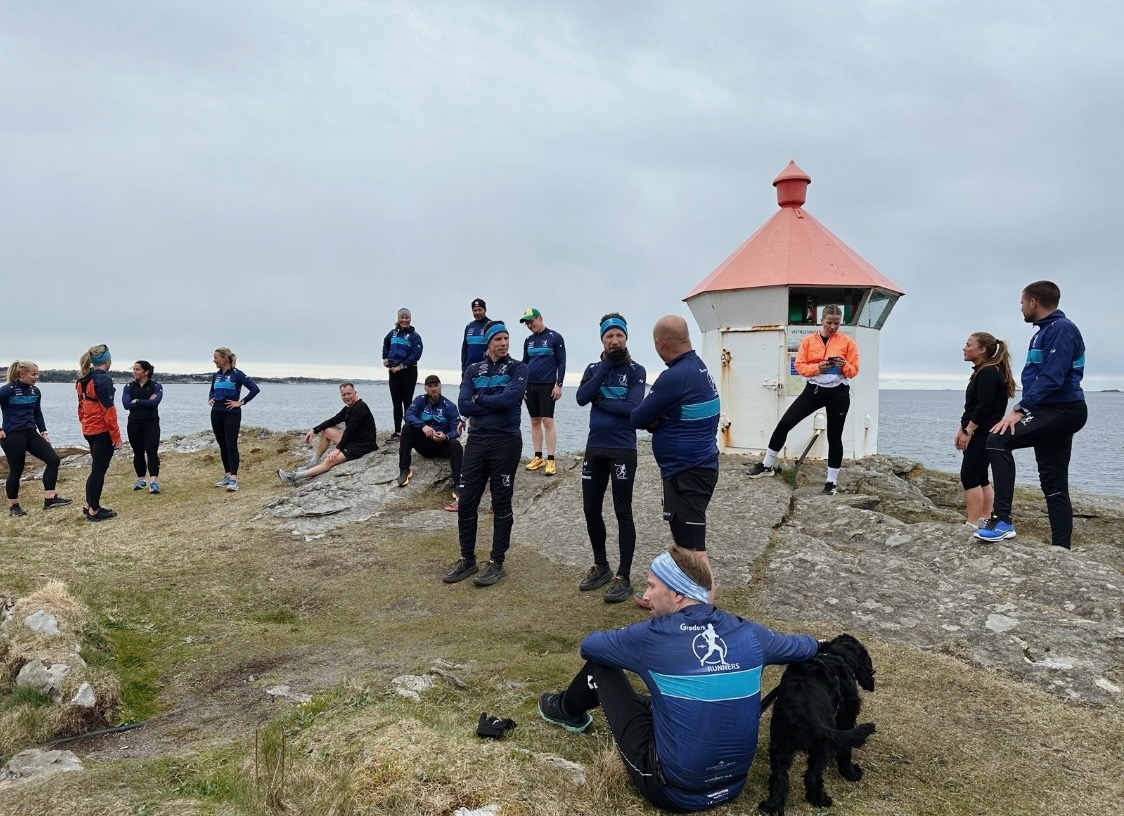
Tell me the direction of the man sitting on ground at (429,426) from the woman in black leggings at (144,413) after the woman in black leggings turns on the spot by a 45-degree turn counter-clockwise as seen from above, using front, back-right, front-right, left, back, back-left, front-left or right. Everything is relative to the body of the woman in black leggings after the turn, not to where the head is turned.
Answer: front

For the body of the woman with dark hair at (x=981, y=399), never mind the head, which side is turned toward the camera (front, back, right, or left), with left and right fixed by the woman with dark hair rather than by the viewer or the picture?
left

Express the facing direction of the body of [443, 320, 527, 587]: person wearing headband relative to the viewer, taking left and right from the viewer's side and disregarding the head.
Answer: facing the viewer

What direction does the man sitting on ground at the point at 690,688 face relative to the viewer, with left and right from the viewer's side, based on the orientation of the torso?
facing away from the viewer and to the left of the viewer

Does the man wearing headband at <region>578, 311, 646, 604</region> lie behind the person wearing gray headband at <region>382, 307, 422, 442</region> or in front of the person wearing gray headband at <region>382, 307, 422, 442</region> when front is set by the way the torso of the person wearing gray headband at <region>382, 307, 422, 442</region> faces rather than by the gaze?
in front

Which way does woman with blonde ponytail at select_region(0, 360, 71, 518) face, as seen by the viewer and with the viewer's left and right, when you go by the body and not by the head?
facing the viewer and to the right of the viewer

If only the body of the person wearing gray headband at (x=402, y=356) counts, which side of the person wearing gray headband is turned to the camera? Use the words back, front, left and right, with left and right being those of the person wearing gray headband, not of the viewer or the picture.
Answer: front

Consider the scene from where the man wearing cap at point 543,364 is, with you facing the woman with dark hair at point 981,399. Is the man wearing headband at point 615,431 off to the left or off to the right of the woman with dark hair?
right

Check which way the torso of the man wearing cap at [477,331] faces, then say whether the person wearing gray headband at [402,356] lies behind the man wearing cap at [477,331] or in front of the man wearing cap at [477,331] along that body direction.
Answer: behind

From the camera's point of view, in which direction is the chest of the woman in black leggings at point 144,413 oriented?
toward the camera

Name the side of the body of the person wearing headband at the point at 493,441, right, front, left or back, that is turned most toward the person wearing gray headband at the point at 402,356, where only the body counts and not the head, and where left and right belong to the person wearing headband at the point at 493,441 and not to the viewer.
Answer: back

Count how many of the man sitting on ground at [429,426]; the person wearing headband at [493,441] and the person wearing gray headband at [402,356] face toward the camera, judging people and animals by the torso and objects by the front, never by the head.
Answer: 3

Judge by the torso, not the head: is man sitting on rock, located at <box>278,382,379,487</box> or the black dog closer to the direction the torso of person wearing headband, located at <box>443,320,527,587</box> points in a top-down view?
the black dog

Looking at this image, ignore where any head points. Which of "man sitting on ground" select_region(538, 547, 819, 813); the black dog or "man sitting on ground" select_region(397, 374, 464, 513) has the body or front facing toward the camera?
"man sitting on ground" select_region(397, 374, 464, 513)

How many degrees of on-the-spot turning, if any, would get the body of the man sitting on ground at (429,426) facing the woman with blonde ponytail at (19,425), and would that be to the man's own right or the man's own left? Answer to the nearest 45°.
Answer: approximately 90° to the man's own right
